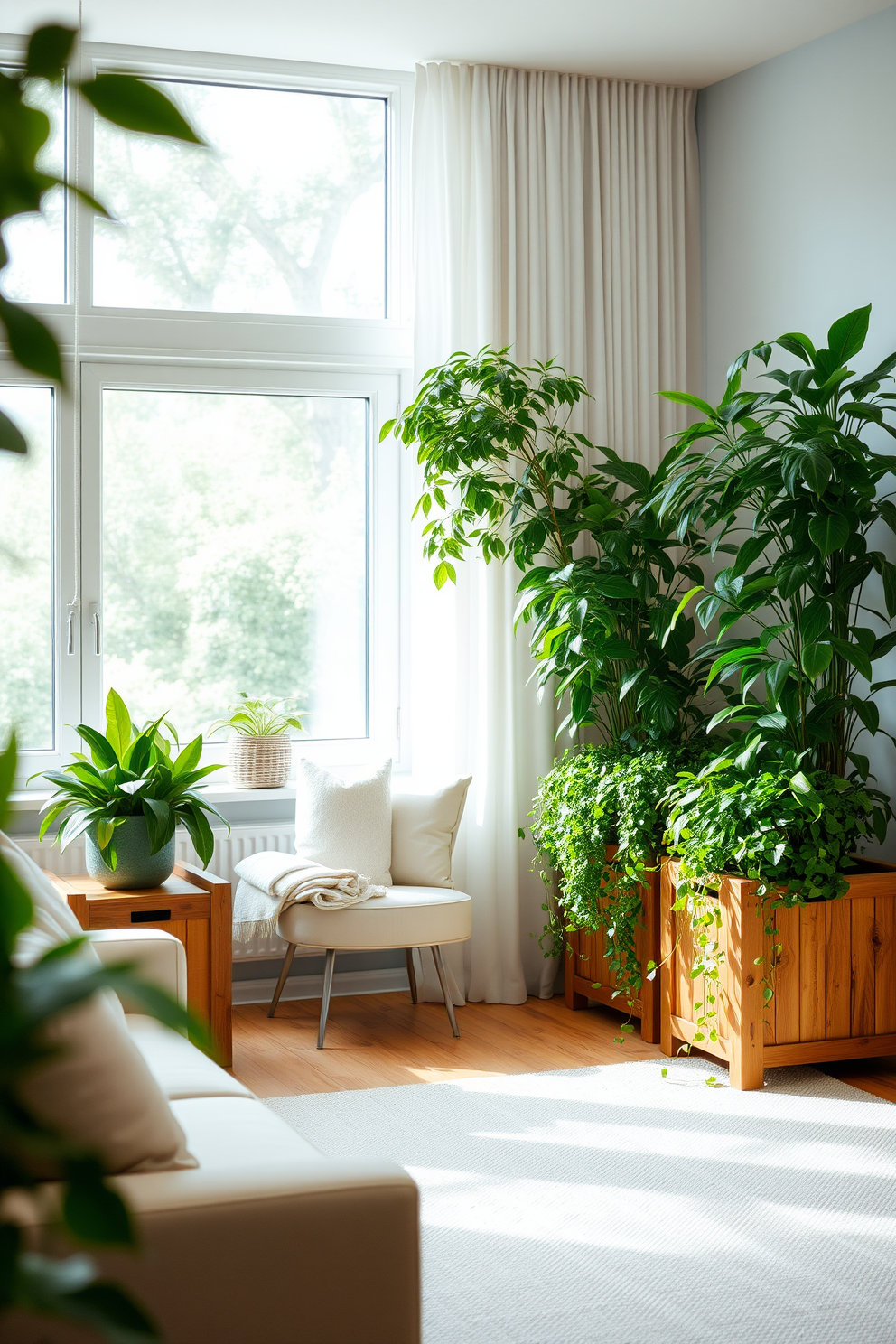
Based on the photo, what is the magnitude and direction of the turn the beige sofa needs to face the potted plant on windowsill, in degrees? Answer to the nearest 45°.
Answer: approximately 90° to its left

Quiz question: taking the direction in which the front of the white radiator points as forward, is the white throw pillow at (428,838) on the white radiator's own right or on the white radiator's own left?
on the white radiator's own left

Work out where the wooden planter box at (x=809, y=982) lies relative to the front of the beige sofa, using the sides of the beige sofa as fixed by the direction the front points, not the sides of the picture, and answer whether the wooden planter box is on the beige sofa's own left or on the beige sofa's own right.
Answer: on the beige sofa's own left

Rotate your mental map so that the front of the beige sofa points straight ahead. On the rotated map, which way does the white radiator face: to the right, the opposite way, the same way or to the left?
to the right

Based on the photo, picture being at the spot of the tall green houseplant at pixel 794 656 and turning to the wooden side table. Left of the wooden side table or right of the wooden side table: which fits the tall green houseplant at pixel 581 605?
right

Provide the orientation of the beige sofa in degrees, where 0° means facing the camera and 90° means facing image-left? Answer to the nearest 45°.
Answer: approximately 270°

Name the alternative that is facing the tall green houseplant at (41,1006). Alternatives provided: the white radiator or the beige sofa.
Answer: the white radiator

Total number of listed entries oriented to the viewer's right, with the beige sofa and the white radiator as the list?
1

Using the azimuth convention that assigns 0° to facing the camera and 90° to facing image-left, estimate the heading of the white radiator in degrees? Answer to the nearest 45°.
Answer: approximately 0°
